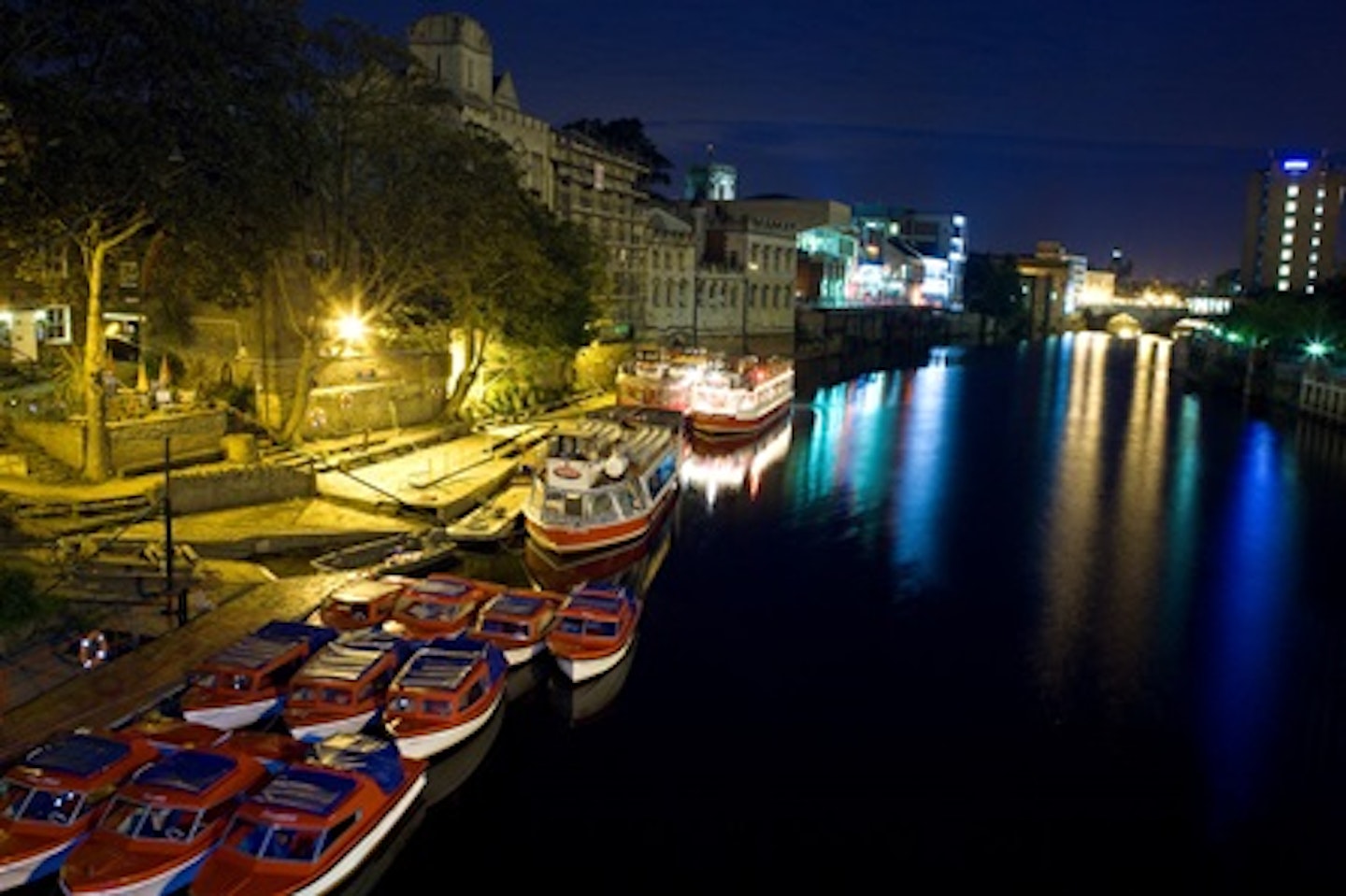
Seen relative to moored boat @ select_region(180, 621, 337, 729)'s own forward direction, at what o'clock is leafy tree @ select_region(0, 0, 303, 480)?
The leafy tree is roughly at 4 o'clock from the moored boat.

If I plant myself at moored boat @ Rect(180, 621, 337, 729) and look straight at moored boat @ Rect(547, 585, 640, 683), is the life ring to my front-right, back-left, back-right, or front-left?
back-left

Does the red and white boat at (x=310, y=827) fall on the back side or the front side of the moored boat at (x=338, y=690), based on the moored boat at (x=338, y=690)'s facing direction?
on the front side

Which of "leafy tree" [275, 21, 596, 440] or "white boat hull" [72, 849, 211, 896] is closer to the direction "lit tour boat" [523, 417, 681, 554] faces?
the white boat hull

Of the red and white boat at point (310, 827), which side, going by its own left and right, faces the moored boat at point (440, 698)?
back

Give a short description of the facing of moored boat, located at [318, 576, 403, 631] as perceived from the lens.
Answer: facing the viewer and to the left of the viewer

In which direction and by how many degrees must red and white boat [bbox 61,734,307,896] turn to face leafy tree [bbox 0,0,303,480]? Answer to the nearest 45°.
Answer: approximately 135° to its right

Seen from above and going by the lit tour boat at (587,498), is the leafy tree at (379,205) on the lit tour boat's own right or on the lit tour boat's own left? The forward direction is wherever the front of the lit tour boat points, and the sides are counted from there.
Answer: on the lit tour boat's own right

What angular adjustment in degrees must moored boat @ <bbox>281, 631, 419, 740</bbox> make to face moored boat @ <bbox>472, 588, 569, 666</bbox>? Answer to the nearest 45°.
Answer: approximately 180°
